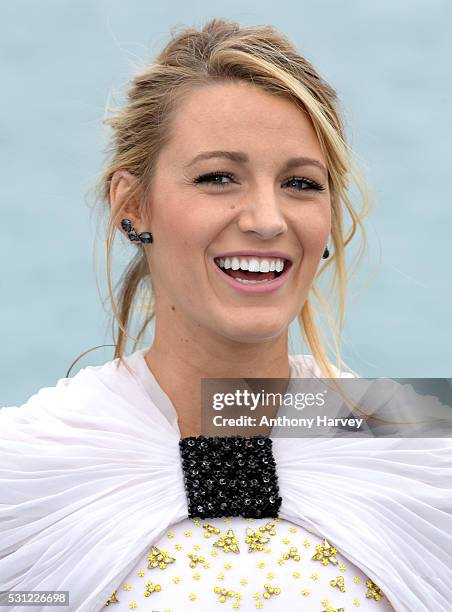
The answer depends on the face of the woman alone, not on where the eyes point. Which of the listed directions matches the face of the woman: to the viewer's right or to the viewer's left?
to the viewer's right

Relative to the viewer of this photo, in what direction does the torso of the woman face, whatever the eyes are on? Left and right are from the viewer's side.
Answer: facing the viewer
